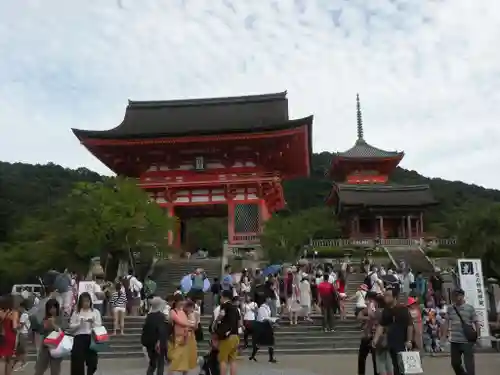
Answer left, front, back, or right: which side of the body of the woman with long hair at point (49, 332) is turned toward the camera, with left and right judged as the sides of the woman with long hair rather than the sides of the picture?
front

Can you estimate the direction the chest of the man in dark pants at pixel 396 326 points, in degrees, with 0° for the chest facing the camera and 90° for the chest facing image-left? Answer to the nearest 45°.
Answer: approximately 45°

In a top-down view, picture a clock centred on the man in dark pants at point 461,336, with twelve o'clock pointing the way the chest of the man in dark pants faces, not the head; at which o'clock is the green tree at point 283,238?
The green tree is roughly at 5 o'clock from the man in dark pants.

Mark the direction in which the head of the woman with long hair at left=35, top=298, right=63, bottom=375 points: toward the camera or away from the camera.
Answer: toward the camera

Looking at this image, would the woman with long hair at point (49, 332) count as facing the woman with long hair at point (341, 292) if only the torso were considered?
no

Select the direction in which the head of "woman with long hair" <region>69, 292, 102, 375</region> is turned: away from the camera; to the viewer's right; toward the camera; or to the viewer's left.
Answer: toward the camera

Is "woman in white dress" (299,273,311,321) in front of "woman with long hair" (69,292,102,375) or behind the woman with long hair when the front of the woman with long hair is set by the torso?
behind

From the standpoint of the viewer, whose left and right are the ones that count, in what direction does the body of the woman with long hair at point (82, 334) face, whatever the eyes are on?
facing the viewer

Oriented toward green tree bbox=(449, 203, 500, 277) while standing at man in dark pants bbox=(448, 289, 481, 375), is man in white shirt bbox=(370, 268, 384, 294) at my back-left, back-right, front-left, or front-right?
front-left

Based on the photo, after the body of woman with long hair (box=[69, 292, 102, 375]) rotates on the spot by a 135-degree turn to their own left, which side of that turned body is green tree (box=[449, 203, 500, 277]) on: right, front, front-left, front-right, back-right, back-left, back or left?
front

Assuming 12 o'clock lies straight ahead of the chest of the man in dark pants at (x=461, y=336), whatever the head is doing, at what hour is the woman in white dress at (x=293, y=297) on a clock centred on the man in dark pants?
The woman in white dress is roughly at 5 o'clock from the man in dark pants.

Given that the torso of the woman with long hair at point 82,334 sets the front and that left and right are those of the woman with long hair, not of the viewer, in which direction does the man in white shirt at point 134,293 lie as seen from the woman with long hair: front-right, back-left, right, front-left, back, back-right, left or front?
back

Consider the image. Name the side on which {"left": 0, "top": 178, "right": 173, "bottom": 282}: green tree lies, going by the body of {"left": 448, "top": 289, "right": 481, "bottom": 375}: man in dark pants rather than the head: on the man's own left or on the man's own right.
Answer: on the man's own right

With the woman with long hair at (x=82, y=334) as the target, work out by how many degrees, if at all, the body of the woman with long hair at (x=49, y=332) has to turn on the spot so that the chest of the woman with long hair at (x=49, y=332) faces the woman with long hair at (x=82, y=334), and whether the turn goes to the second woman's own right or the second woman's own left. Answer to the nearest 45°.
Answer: approximately 45° to the second woman's own left

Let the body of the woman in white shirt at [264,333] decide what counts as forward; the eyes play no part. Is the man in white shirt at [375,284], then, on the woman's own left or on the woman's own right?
on the woman's own left

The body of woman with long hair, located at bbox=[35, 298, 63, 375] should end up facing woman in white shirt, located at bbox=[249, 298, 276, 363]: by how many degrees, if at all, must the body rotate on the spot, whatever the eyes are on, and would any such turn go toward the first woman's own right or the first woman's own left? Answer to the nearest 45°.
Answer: approximately 135° to the first woman's own left

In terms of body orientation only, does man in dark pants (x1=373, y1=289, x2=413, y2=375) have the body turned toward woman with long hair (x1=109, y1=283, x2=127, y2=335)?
no
